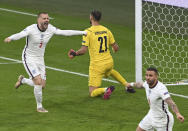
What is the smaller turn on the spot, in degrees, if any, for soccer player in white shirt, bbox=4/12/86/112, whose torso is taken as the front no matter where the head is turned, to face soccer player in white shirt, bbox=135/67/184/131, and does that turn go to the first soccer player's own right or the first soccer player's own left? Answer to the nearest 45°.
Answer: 0° — they already face them

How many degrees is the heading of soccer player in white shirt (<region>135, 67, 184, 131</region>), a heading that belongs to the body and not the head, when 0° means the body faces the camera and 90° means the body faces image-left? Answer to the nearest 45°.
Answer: approximately 45°

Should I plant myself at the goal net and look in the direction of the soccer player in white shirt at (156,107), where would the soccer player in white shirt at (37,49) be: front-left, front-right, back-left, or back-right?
front-right

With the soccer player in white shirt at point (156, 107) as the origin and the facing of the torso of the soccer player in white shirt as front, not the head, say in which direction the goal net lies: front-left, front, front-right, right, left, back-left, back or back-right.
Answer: back-right

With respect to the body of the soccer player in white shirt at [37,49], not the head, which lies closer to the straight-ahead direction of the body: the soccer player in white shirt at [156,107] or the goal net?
the soccer player in white shirt

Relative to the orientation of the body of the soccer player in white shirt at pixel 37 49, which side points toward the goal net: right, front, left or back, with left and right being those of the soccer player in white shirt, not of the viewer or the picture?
left

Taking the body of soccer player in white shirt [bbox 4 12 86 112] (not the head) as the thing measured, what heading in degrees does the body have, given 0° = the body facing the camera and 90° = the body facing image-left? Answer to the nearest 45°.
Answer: approximately 315°

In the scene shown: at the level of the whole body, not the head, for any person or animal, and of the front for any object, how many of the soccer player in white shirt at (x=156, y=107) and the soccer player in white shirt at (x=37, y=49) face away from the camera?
0
